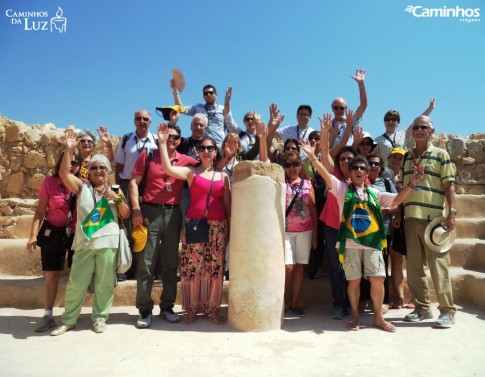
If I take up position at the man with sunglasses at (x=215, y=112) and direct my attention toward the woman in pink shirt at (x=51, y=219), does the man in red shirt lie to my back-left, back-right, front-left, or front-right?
front-left

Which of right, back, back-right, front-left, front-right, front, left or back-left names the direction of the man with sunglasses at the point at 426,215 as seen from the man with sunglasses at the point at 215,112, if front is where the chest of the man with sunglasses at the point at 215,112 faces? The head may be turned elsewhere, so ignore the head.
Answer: front-left

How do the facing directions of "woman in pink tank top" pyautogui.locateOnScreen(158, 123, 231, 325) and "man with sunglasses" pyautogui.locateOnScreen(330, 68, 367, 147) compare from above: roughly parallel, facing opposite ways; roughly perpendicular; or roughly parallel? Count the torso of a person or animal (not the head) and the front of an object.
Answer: roughly parallel

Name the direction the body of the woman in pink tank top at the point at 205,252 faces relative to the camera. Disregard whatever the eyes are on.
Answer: toward the camera

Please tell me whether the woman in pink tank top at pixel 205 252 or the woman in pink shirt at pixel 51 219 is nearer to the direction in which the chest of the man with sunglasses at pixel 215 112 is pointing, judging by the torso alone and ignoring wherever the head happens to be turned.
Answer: the woman in pink tank top

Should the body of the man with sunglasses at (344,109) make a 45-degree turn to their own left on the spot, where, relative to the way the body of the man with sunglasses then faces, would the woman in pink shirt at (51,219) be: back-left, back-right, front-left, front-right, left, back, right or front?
right

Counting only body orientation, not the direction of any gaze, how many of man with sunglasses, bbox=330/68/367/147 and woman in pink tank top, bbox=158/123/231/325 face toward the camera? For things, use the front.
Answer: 2

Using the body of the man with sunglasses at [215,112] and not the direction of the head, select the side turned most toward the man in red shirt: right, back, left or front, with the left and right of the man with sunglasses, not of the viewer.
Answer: front

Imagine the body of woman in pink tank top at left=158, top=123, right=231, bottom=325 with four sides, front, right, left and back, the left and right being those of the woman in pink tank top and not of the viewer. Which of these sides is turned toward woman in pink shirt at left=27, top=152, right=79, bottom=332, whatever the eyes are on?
right

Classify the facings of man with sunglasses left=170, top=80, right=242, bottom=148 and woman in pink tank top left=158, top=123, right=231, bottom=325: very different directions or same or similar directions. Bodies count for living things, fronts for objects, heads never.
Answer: same or similar directions

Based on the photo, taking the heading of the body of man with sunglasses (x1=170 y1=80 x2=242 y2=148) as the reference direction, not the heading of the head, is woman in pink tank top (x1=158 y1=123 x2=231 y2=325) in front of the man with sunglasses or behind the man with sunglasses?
in front

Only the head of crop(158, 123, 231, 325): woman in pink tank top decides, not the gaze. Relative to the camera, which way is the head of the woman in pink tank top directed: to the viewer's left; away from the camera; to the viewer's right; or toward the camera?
toward the camera

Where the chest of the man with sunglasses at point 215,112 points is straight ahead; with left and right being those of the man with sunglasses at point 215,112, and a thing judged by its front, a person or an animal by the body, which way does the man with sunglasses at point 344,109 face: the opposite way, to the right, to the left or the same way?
the same way

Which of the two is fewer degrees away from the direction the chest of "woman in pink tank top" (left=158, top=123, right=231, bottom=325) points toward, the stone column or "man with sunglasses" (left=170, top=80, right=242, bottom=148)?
the stone column

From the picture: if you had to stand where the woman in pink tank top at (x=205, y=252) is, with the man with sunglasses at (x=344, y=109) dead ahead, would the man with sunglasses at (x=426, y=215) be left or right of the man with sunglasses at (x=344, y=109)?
right

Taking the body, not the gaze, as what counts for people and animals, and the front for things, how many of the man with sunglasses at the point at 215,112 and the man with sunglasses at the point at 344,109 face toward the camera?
2

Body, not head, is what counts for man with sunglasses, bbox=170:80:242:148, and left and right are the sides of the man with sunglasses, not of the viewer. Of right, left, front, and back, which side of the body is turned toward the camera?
front

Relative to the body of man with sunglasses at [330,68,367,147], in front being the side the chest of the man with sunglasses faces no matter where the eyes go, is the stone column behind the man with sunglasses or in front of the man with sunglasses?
in front
